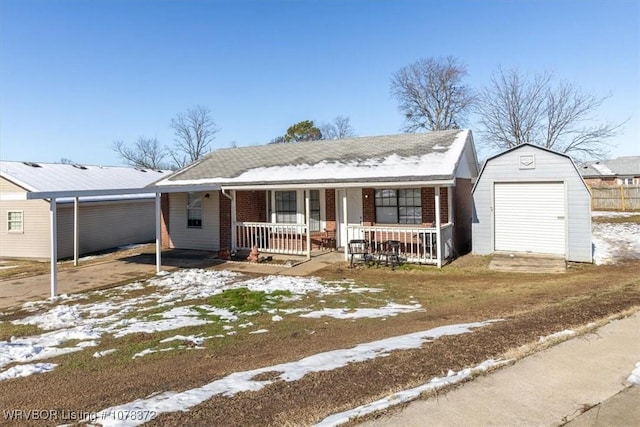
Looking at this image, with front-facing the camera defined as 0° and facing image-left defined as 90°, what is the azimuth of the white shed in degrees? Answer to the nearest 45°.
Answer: approximately 0°

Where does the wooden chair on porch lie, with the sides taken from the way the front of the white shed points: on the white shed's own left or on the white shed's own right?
on the white shed's own right

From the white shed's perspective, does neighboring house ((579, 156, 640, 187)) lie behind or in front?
behind
